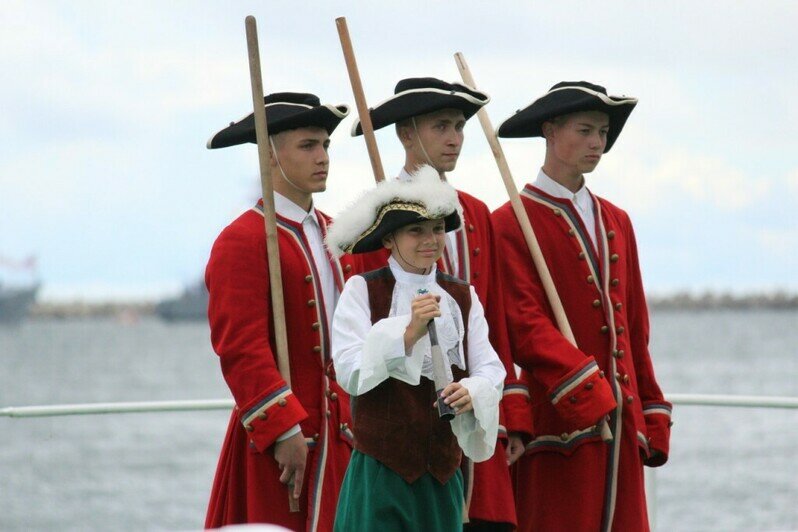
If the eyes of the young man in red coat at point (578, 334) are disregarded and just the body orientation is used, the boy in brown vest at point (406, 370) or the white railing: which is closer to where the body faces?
the boy in brown vest

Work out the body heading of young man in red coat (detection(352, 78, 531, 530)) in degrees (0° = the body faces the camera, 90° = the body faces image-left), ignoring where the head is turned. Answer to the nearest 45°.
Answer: approximately 315°

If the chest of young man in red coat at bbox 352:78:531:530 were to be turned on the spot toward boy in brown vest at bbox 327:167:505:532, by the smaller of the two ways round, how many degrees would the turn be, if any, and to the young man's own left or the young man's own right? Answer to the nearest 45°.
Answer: approximately 45° to the young man's own right

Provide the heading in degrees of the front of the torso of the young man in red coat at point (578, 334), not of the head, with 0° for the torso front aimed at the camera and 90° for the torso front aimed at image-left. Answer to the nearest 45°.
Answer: approximately 315°

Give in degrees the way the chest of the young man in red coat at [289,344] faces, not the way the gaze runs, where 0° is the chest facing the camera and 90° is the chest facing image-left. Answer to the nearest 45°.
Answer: approximately 315°

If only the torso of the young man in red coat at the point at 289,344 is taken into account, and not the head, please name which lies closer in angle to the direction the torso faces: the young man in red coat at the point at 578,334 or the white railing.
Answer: the young man in red coat

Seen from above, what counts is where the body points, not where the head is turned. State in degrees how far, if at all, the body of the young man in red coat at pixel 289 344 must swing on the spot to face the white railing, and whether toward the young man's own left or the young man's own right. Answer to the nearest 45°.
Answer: approximately 180°
